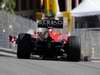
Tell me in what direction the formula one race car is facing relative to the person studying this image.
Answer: facing away from the viewer
